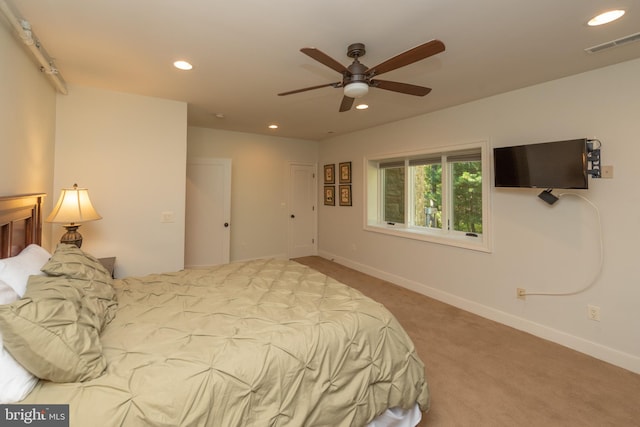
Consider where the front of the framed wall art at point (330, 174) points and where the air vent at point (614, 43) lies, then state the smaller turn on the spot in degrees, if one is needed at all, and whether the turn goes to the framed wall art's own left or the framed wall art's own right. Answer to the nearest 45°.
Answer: approximately 90° to the framed wall art's own left

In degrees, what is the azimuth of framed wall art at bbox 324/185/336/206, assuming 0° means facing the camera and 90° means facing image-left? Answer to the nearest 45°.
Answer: approximately 45°

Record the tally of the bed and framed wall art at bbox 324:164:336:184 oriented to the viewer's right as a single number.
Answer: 1

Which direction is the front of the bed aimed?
to the viewer's right

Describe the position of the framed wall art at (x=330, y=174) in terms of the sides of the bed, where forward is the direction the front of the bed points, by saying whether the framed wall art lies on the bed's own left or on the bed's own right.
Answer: on the bed's own left

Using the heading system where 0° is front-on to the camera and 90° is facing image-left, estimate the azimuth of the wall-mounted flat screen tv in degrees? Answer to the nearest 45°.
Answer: approximately 45°

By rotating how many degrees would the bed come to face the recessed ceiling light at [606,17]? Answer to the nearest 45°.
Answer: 0° — it already faces it

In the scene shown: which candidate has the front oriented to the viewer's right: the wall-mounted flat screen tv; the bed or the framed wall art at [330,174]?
the bed

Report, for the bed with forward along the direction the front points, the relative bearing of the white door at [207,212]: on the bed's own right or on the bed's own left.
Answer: on the bed's own left

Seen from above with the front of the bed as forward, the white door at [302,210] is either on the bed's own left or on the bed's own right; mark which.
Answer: on the bed's own left

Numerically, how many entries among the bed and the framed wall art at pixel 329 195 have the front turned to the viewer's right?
1

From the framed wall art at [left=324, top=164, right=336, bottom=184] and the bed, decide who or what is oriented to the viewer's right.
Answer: the bed

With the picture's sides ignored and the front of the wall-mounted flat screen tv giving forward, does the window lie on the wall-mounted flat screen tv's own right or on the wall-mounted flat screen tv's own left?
on the wall-mounted flat screen tv's own right
